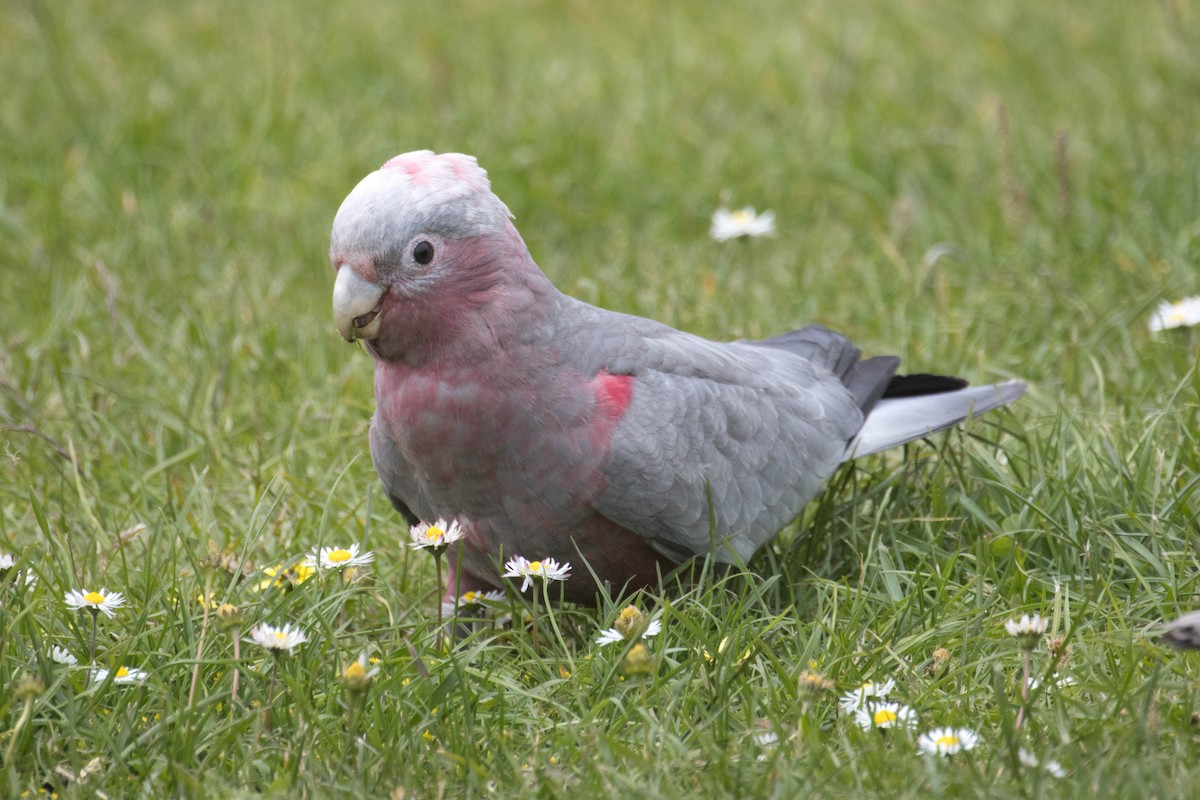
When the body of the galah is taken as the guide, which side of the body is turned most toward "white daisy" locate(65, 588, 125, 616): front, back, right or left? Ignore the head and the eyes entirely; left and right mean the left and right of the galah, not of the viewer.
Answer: front

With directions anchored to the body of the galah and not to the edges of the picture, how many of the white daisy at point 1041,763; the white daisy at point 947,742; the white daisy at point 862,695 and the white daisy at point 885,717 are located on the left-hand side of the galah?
4

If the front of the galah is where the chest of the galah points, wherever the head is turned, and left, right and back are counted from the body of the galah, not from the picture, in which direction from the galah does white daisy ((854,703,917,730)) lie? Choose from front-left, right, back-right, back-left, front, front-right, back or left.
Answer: left

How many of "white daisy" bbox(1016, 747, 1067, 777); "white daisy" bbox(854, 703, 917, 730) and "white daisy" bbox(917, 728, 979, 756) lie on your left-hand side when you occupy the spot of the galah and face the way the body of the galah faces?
3

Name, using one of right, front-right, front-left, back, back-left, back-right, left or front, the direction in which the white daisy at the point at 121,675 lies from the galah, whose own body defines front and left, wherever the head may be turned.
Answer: front

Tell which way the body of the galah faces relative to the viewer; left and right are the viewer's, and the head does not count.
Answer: facing the viewer and to the left of the viewer

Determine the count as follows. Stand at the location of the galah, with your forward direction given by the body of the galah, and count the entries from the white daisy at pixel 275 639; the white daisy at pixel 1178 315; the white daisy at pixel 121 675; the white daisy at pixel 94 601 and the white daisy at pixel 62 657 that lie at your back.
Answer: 1

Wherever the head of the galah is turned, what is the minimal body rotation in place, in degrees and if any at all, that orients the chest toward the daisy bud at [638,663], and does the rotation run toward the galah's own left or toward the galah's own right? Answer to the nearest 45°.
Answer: approximately 45° to the galah's own left

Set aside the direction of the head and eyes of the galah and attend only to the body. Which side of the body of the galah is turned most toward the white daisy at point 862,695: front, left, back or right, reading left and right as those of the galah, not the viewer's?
left

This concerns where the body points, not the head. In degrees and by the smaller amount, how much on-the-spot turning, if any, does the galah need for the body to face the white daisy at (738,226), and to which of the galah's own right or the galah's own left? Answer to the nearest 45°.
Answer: approximately 135° to the galah's own right
